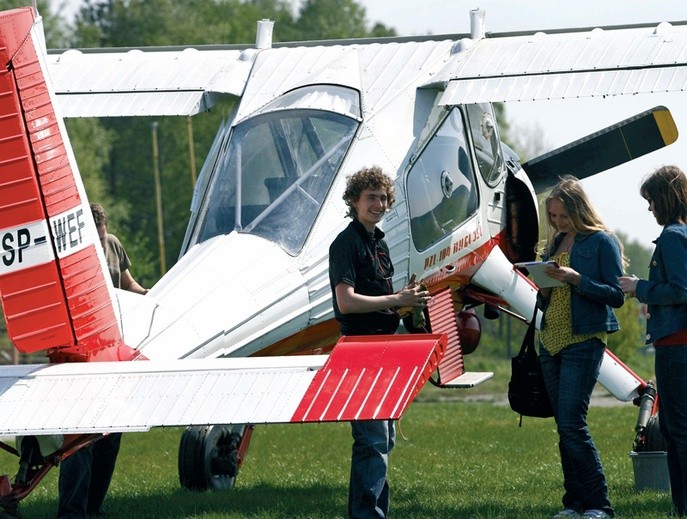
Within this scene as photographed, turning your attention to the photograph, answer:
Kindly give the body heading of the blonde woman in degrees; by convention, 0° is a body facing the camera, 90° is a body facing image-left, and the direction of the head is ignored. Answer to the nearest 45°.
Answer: approximately 45°

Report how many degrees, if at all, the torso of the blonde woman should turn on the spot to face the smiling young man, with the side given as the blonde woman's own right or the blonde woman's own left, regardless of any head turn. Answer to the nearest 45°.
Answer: approximately 45° to the blonde woman's own right

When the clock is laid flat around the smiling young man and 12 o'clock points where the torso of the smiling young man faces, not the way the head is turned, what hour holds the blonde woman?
The blonde woman is roughly at 10 o'clock from the smiling young man.

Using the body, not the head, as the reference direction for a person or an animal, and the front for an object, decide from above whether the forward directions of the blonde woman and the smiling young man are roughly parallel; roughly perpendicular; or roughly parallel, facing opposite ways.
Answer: roughly perpendicular

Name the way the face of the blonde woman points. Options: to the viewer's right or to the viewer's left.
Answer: to the viewer's left

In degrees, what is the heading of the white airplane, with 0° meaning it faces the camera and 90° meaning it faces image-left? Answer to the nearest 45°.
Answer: approximately 225°

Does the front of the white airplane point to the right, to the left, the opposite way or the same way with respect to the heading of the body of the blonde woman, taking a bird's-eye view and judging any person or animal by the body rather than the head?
the opposite way

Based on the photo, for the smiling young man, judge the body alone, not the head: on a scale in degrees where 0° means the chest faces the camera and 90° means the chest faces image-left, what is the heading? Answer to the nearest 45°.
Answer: approximately 315°

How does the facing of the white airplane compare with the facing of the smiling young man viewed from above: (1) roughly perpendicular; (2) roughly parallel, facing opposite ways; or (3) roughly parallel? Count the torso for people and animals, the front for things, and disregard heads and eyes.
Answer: roughly perpendicular
